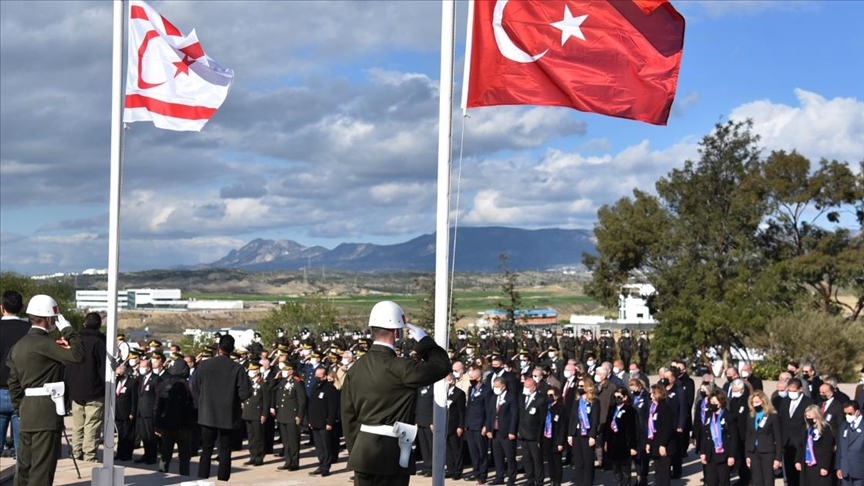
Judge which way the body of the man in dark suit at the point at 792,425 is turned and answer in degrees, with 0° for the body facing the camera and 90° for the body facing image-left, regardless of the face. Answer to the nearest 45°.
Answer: approximately 45°

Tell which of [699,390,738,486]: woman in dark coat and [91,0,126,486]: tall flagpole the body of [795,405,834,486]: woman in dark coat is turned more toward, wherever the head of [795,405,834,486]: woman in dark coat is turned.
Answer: the tall flagpole

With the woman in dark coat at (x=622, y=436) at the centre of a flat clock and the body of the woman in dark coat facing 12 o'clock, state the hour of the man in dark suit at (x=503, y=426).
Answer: The man in dark suit is roughly at 2 o'clock from the woman in dark coat.

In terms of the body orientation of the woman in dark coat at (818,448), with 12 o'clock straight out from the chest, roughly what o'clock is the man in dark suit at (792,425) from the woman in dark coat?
The man in dark suit is roughly at 4 o'clock from the woman in dark coat.

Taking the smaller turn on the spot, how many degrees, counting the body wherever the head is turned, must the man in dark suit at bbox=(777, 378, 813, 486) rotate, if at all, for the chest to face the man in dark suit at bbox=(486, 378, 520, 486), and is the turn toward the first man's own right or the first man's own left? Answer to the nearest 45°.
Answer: approximately 45° to the first man's own right
